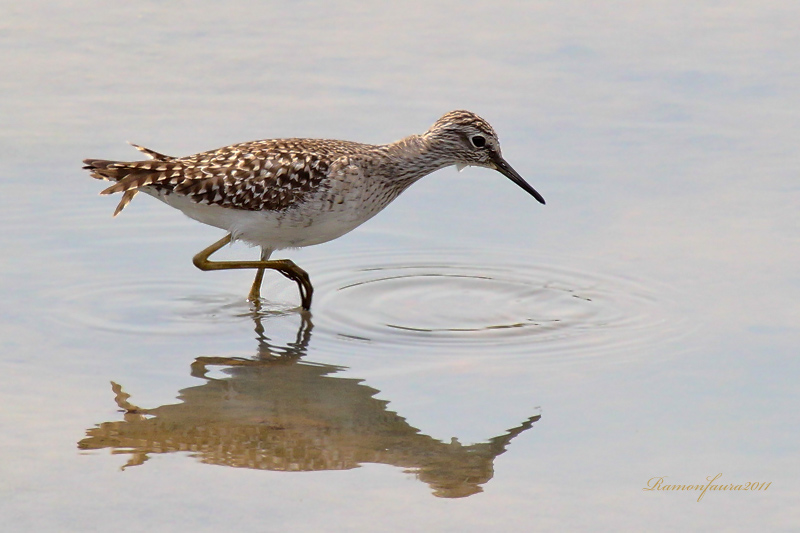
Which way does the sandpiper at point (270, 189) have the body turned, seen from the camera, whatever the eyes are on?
to the viewer's right
